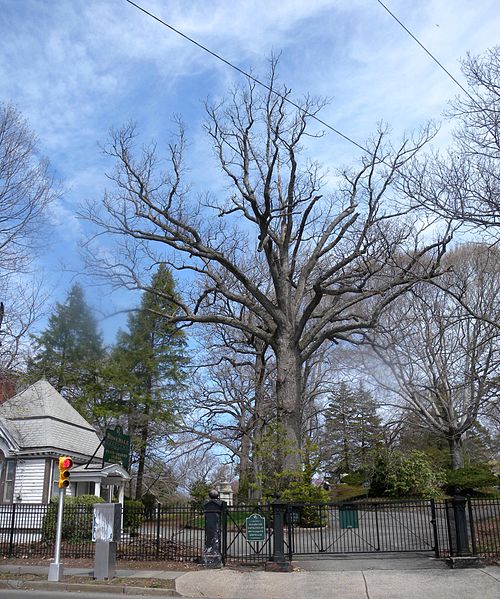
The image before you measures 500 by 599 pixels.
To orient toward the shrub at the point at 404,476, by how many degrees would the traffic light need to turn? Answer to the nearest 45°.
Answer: approximately 90° to its left

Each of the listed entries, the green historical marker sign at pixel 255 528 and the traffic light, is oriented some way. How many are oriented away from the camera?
0

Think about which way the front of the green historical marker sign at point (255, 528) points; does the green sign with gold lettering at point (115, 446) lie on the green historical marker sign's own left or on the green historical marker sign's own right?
on the green historical marker sign's own right

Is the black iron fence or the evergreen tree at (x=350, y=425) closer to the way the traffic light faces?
the black iron fence

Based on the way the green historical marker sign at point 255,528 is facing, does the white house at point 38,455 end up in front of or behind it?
behind

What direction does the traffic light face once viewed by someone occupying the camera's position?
facing the viewer and to the right of the viewer

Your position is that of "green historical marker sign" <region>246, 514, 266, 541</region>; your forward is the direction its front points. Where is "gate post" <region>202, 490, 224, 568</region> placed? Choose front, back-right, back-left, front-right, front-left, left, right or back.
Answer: right

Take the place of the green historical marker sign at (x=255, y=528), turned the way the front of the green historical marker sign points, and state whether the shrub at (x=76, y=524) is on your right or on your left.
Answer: on your right

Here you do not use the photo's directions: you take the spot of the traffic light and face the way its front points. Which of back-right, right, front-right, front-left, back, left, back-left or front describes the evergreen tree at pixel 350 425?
left

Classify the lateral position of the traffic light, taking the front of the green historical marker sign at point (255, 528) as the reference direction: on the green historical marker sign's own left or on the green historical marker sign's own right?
on the green historical marker sign's own right

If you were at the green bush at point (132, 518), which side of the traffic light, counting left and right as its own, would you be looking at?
left
